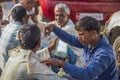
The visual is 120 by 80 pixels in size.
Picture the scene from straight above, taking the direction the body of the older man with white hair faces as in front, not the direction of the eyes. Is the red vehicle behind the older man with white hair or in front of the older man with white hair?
behind

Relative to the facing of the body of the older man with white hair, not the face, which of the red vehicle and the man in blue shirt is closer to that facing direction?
the man in blue shirt

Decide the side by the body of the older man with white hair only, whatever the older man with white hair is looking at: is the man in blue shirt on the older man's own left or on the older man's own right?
on the older man's own left

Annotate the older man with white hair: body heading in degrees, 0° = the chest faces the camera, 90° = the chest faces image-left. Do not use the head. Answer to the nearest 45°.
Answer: approximately 45°
